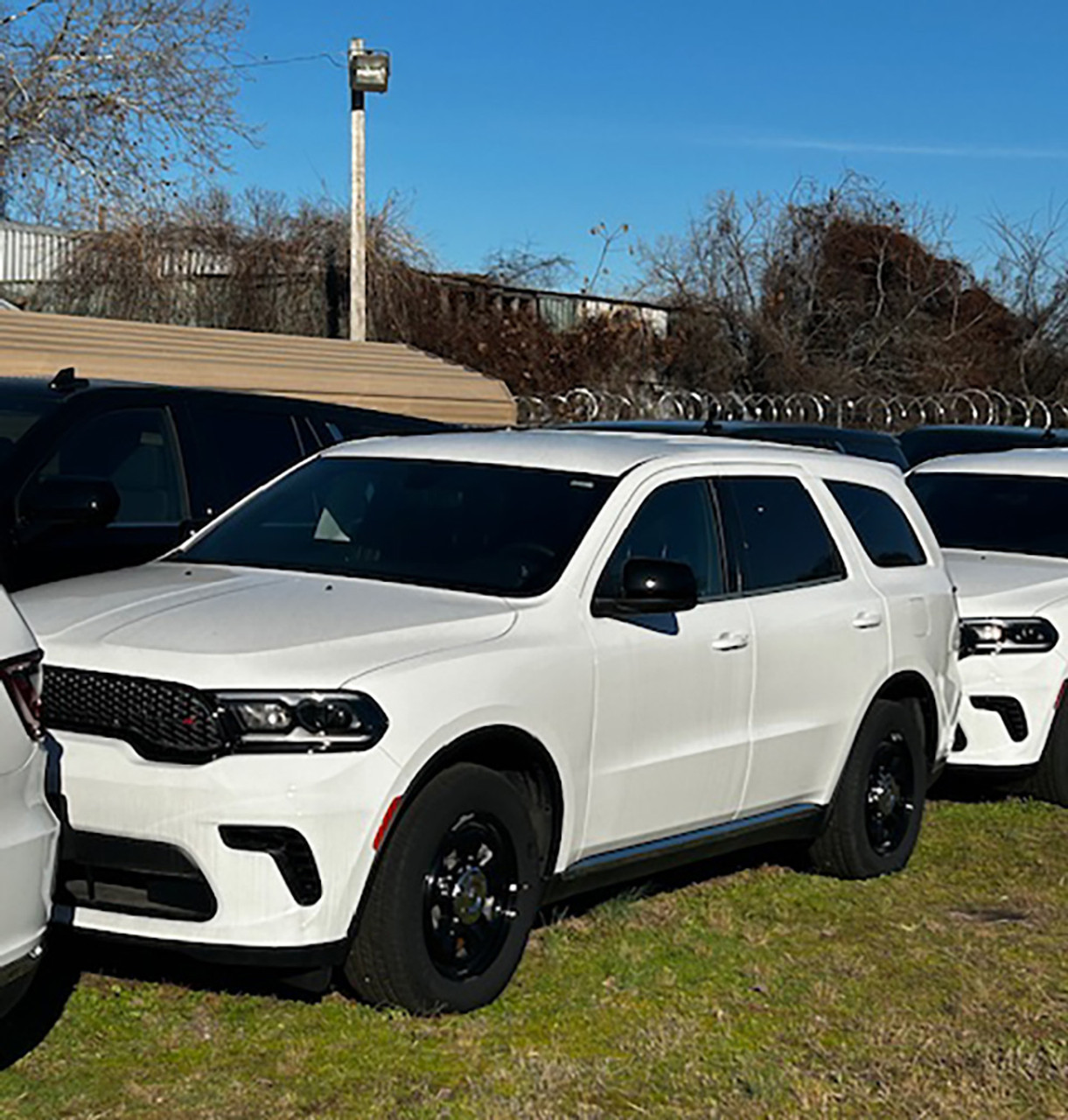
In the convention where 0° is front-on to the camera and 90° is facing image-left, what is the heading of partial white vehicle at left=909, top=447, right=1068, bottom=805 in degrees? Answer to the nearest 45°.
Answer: approximately 45°

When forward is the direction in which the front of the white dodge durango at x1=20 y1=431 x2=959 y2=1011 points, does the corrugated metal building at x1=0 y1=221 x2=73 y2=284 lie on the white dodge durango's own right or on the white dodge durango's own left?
on the white dodge durango's own right

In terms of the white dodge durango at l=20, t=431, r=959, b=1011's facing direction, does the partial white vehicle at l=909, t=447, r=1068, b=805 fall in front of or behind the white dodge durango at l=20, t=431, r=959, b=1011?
behind

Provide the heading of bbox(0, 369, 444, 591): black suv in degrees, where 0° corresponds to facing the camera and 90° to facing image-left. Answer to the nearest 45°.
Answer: approximately 45°

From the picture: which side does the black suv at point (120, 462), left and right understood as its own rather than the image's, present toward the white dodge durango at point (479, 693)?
left

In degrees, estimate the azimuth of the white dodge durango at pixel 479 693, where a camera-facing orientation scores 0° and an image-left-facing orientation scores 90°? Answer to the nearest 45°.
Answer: approximately 45°

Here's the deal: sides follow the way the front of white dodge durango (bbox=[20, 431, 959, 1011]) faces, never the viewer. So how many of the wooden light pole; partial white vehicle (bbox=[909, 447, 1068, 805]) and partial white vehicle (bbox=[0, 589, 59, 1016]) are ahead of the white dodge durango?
1
